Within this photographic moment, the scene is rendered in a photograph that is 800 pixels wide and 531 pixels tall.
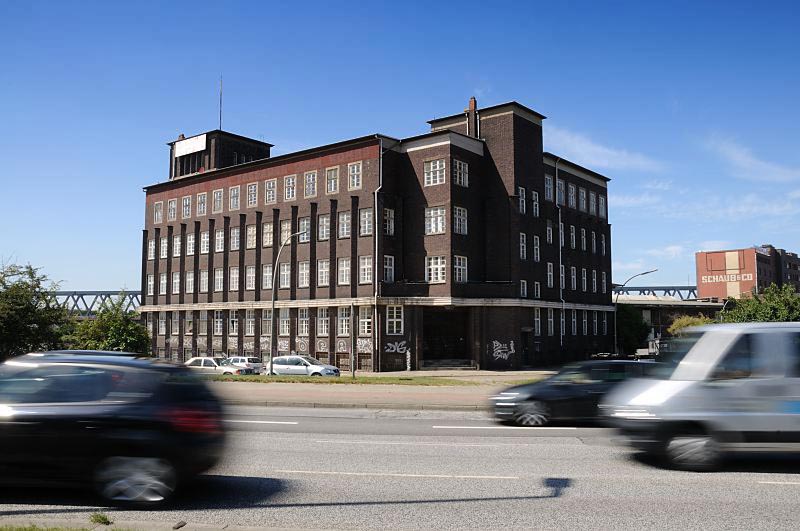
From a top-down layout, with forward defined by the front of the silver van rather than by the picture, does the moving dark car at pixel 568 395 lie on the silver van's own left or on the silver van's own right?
on the silver van's own right

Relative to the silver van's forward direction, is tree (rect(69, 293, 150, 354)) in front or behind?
in front

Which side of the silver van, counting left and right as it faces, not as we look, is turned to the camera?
left

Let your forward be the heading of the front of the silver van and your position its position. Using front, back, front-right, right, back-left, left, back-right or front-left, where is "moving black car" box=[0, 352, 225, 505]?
front-left

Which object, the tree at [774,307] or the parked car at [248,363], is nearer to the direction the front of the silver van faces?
the parked car

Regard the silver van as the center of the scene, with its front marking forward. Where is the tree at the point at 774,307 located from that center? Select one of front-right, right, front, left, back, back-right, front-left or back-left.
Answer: right

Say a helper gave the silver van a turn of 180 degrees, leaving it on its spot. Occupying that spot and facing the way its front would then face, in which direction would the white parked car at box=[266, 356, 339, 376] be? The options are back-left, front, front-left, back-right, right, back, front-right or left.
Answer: back-left

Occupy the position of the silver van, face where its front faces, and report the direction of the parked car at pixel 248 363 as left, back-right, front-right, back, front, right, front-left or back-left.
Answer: front-right

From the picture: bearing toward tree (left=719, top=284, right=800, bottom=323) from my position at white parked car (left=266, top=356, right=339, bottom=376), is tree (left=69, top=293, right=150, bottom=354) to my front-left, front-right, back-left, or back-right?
back-left
